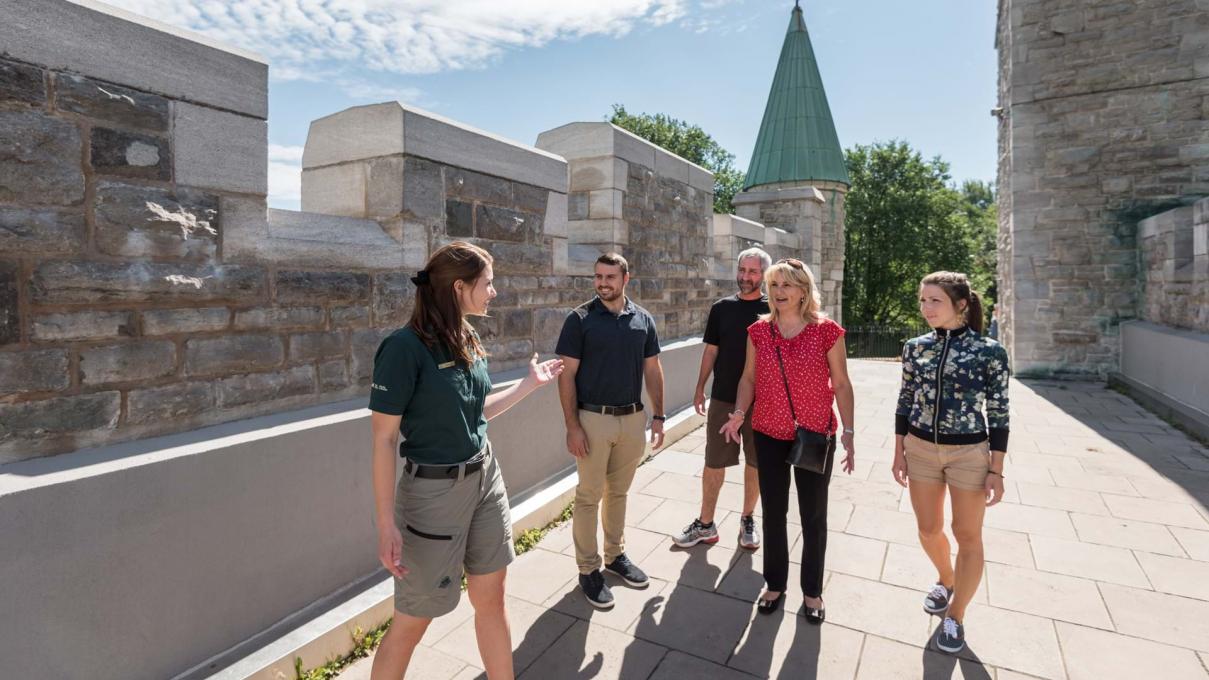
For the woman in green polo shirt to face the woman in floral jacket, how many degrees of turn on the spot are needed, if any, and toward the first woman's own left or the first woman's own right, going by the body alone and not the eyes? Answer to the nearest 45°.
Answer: approximately 45° to the first woman's own left

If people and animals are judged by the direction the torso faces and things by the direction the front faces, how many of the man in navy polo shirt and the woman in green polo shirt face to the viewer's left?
0

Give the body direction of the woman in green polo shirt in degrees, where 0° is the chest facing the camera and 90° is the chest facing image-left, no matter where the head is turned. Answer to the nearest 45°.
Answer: approximately 315°

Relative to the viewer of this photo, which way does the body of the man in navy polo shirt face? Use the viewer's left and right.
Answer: facing the viewer and to the right of the viewer

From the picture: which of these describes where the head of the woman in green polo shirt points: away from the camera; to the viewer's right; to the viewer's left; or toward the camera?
to the viewer's right

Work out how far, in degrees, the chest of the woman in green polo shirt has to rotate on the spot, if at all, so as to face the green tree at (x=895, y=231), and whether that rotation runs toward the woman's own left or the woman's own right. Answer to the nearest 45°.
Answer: approximately 90° to the woman's own left

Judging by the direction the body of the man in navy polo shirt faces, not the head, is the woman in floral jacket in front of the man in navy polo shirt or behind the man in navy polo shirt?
in front

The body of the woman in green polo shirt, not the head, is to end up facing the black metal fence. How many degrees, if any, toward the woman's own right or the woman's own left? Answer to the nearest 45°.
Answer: approximately 90° to the woman's own left

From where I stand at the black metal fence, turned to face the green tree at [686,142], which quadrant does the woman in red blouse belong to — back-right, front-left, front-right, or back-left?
back-left

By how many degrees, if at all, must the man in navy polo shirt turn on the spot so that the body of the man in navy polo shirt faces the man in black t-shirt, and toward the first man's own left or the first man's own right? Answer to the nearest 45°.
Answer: approximately 90° to the first man's own left
